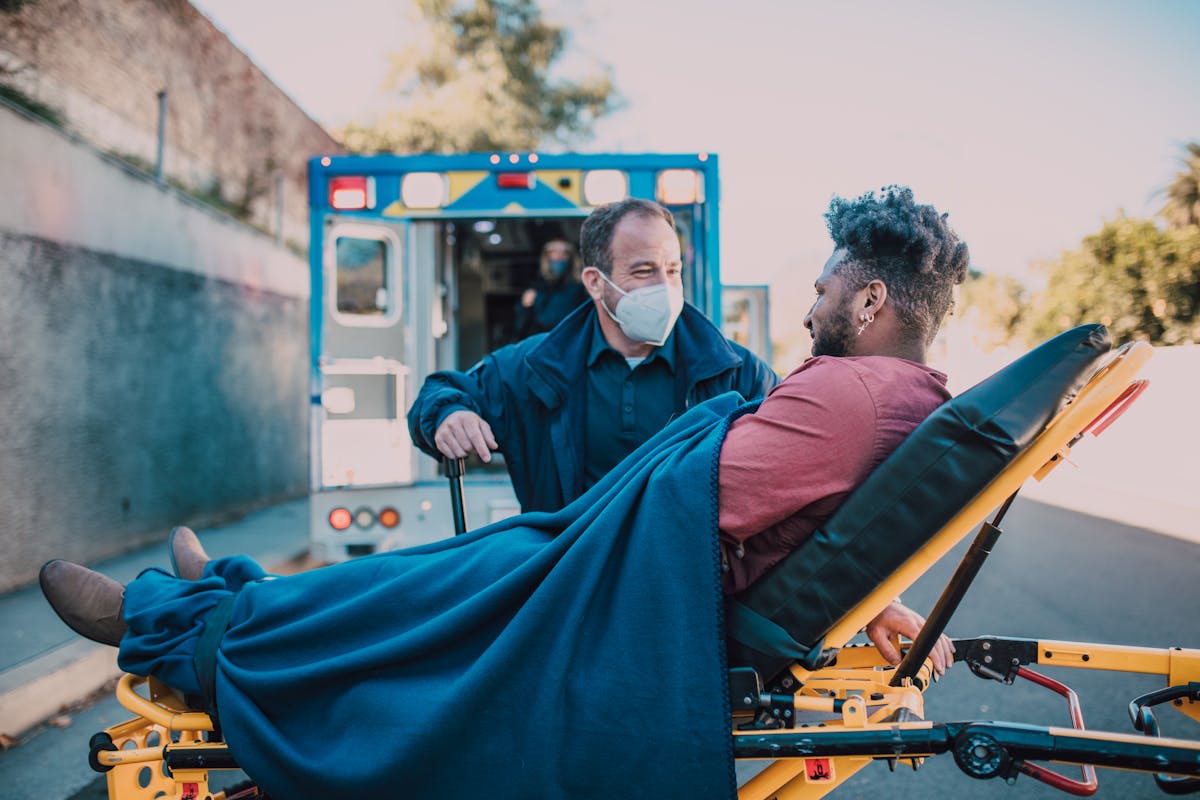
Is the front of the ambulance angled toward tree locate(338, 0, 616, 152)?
yes

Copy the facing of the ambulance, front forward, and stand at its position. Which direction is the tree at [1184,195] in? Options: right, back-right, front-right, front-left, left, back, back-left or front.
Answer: front-right

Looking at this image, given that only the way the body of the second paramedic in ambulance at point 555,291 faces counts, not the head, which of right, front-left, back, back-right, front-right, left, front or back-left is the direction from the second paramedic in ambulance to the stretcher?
front

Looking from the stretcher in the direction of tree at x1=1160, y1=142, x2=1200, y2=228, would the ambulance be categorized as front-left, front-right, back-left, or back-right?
front-left

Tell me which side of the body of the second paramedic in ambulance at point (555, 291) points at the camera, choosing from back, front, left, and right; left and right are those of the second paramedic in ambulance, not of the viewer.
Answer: front

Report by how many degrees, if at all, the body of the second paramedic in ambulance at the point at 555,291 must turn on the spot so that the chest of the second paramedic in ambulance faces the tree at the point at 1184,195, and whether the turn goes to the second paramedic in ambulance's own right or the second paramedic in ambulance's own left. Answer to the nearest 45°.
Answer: approximately 135° to the second paramedic in ambulance's own left

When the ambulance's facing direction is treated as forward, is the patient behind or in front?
behind

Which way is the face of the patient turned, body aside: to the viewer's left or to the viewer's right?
to the viewer's left

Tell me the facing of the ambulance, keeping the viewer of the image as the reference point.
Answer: facing away from the viewer

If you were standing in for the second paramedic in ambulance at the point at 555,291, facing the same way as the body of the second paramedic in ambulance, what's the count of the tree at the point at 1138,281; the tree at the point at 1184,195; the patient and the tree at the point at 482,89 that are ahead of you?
1

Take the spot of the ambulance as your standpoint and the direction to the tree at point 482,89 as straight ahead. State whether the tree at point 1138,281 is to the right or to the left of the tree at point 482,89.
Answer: right

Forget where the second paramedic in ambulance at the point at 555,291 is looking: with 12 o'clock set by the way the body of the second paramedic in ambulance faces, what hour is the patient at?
The patient is roughly at 12 o'clock from the second paramedic in ambulance.

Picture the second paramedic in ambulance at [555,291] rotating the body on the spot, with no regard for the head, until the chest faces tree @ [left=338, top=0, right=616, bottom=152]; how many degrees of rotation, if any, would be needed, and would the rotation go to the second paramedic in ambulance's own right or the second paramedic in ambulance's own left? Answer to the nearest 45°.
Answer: approximately 180°

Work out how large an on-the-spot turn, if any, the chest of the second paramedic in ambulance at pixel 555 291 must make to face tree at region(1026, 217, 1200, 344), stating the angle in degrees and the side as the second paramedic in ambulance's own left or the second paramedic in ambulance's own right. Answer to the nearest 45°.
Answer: approximately 135° to the second paramedic in ambulance's own left
